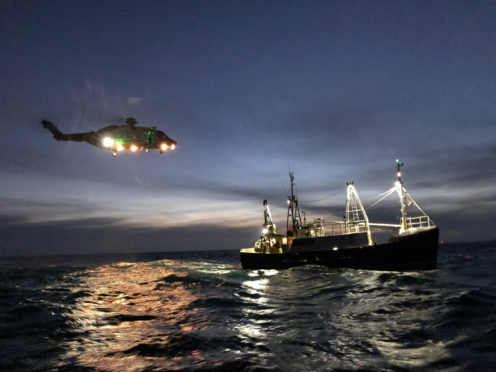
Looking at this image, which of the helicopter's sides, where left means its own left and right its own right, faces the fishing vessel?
front

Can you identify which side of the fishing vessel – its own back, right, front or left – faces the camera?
right

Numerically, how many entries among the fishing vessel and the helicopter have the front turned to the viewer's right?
2

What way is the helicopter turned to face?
to the viewer's right

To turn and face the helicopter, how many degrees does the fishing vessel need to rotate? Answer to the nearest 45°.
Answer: approximately 135° to its right
